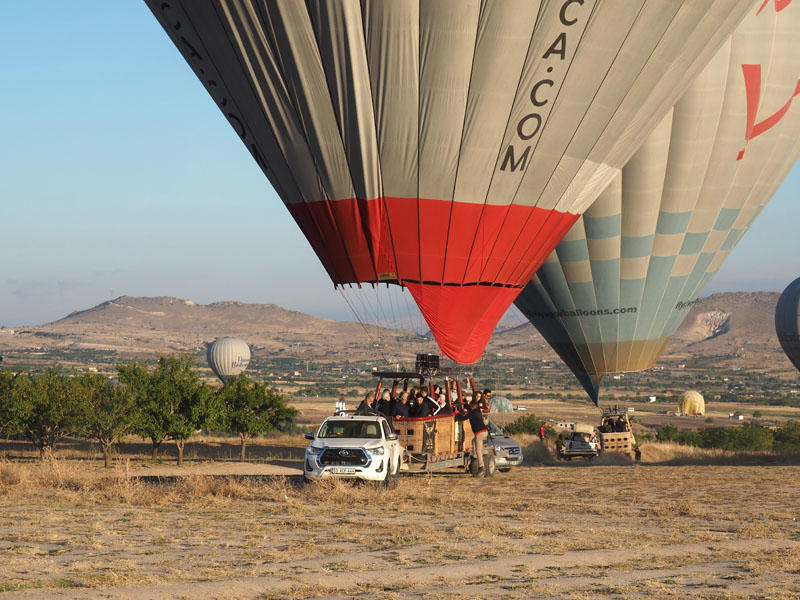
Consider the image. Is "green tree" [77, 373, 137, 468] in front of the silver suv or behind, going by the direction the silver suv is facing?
behind

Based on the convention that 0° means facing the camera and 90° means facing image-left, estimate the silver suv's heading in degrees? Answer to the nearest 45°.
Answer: approximately 315°

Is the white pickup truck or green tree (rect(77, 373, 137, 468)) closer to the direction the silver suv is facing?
the white pickup truck

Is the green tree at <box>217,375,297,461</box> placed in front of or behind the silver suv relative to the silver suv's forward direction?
behind

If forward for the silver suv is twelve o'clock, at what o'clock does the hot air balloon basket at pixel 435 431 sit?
The hot air balloon basket is roughly at 2 o'clock from the silver suv.
